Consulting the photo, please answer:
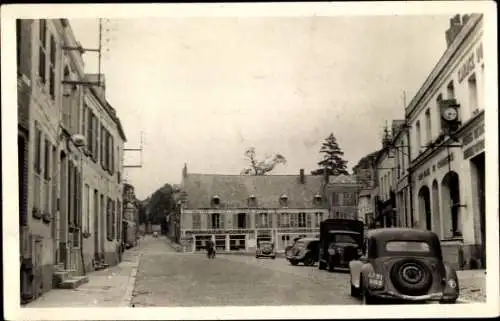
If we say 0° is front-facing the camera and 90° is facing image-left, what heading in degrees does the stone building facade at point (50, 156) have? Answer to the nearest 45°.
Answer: approximately 270°

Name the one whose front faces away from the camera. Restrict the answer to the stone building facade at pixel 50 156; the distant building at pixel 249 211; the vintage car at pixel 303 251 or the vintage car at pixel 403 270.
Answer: the vintage car at pixel 403 270

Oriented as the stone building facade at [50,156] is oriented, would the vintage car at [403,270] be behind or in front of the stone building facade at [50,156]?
in front

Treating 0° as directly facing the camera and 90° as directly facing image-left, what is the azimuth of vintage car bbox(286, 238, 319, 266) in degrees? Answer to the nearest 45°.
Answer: approximately 45°

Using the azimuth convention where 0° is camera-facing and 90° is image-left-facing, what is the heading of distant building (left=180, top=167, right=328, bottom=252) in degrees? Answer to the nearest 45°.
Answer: approximately 0°

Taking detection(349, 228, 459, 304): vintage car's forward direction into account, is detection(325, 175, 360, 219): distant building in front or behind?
in front

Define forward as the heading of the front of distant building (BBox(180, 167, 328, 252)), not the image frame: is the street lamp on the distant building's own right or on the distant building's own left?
on the distant building's own right

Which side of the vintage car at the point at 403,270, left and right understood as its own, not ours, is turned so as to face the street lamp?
left

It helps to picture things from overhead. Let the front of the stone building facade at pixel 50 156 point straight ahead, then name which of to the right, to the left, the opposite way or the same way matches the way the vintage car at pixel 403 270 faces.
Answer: to the left

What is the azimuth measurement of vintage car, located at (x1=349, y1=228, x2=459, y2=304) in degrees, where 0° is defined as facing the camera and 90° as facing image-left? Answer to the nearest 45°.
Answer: approximately 180°

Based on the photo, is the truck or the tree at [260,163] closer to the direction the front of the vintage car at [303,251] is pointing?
the tree

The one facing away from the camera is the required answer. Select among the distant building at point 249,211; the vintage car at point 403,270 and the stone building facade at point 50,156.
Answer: the vintage car
